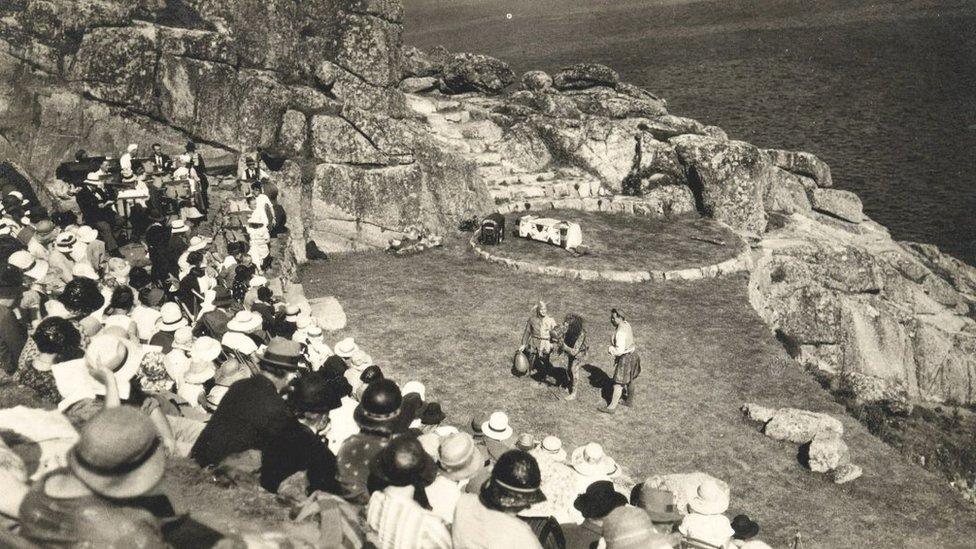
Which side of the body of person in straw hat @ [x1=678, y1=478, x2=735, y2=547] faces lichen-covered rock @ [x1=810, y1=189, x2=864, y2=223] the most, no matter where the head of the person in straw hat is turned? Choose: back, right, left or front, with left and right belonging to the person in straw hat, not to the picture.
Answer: front

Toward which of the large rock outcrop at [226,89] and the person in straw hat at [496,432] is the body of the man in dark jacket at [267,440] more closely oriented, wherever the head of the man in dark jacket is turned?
the person in straw hat

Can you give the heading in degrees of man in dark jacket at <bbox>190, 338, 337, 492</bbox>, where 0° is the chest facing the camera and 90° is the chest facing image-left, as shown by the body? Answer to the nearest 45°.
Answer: approximately 225°

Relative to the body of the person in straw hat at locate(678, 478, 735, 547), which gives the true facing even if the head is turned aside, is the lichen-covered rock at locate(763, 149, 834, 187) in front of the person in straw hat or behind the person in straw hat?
in front

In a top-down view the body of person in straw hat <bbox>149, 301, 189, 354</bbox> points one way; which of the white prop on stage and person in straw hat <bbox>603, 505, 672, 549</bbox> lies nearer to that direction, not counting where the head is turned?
the white prop on stage

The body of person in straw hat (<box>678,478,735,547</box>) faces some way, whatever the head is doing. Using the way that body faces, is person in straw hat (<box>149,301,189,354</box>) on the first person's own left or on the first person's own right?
on the first person's own left

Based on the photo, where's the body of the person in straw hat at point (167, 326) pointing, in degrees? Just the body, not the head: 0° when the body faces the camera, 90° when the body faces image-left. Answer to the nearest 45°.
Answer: approximately 225°

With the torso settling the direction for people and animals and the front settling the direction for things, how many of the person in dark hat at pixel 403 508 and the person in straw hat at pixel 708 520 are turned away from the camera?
2

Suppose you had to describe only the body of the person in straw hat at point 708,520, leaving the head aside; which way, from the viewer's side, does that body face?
away from the camera

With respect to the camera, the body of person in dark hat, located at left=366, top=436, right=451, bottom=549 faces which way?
away from the camera
